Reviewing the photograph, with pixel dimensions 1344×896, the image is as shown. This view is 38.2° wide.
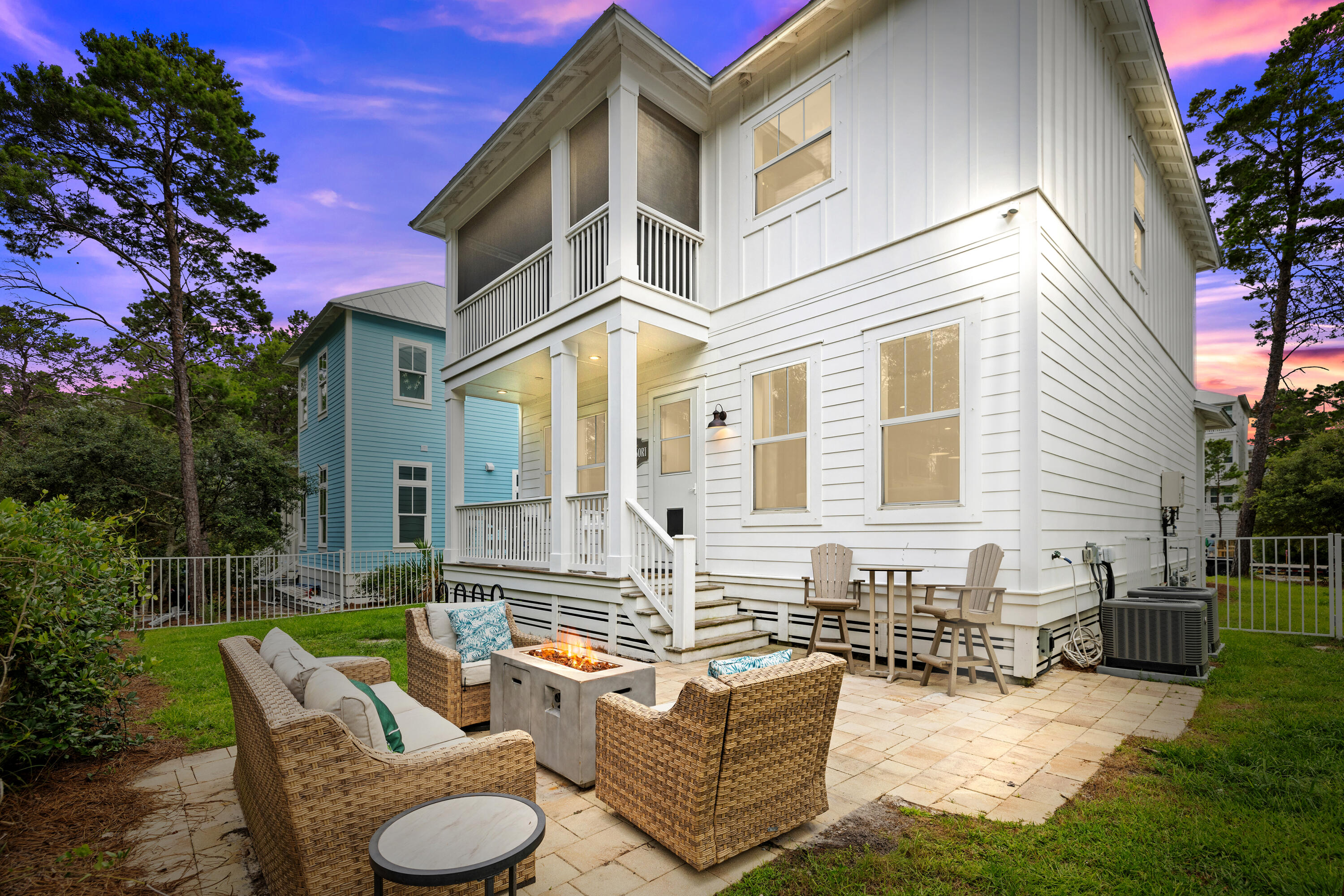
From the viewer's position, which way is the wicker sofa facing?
facing away from the viewer and to the right of the viewer

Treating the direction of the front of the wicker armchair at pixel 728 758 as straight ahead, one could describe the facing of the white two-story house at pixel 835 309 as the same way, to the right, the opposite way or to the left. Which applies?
to the left

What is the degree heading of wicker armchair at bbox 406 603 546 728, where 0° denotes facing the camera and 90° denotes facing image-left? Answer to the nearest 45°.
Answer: approximately 315°

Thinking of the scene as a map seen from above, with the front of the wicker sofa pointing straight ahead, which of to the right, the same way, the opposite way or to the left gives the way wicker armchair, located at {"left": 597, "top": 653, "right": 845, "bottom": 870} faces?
to the left
